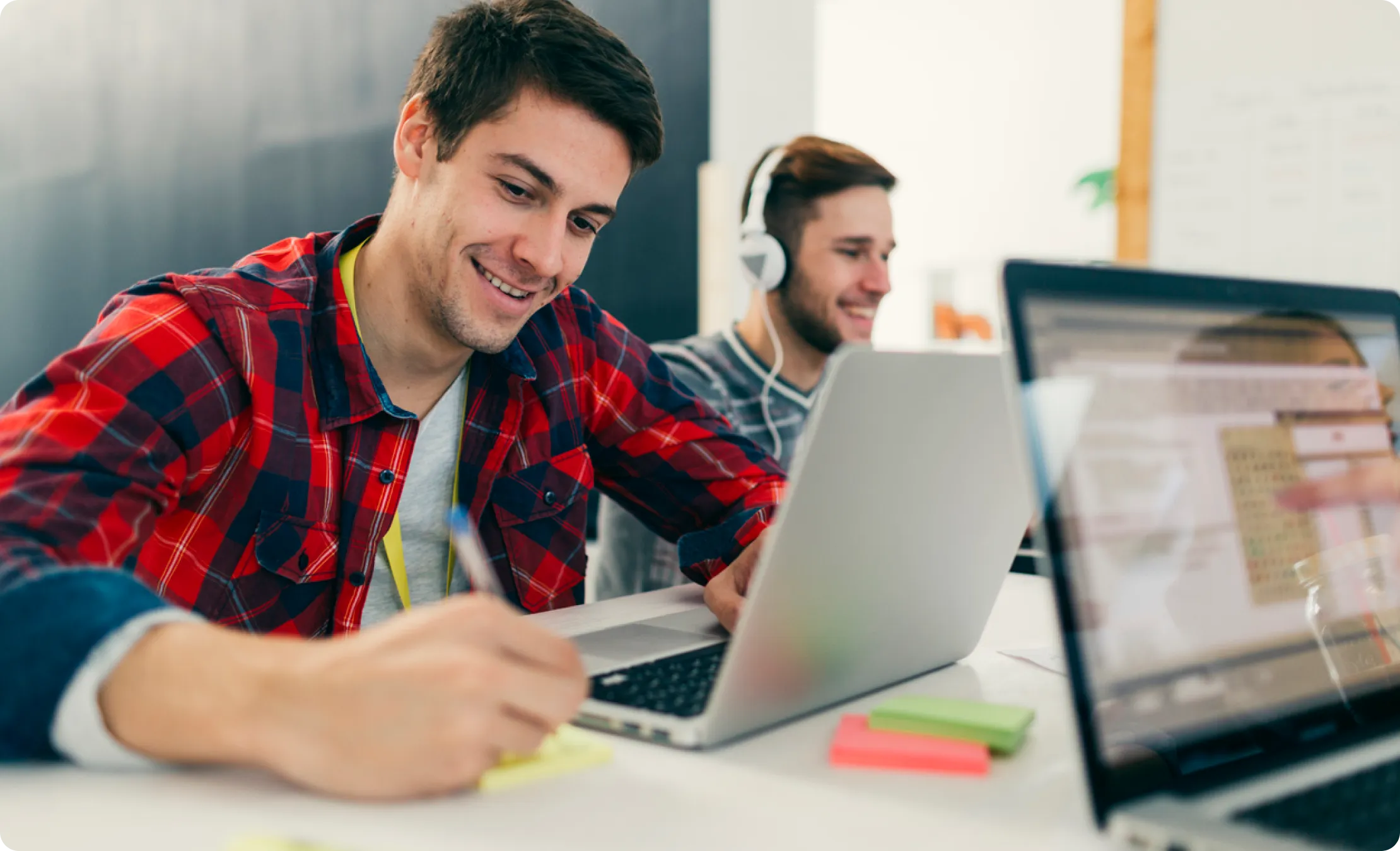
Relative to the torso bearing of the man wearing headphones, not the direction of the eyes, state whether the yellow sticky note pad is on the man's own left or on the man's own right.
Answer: on the man's own right

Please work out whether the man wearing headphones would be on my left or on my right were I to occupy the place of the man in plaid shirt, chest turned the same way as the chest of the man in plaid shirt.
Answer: on my left

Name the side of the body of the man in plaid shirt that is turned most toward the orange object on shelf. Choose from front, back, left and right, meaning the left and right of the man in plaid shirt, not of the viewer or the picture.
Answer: left

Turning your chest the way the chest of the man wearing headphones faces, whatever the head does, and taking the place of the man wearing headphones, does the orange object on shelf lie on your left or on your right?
on your left

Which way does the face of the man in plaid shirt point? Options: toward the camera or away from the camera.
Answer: toward the camera

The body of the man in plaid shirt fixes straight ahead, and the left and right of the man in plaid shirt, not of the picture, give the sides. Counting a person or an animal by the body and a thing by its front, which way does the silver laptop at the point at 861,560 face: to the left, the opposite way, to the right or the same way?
the opposite way

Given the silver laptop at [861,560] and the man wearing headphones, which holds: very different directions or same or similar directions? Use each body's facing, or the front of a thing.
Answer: very different directions

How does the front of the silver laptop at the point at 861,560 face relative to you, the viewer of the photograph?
facing away from the viewer and to the left of the viewer

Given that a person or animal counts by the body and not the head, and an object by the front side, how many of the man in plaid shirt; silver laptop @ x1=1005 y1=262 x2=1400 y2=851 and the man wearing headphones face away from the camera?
0

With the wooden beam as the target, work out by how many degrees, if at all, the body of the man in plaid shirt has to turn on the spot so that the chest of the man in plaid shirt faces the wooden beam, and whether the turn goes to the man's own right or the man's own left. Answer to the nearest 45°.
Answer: approximately 90° to the man's own left

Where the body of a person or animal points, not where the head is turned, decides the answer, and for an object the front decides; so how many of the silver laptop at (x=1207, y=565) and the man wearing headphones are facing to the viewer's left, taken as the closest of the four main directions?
0

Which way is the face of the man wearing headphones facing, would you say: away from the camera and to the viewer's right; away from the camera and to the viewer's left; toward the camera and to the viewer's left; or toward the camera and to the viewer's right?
toward the camera and to the viewer's right
